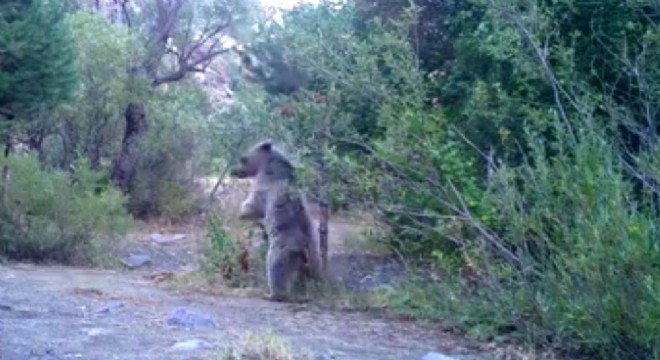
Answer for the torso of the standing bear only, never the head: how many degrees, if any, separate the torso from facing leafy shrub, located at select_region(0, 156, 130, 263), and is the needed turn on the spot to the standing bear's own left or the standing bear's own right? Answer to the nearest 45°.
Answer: approximately 45° to the standing bear's own right

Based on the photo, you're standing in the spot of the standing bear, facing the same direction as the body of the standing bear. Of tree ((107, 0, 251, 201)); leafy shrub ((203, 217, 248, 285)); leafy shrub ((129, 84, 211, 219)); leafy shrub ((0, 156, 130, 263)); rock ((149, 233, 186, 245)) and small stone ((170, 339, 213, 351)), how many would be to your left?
1

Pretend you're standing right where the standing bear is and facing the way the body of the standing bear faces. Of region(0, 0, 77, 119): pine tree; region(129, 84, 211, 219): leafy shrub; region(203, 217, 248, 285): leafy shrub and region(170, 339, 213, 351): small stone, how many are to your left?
1

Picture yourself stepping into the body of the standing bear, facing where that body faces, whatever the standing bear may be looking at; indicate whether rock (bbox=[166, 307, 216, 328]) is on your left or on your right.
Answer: on your left

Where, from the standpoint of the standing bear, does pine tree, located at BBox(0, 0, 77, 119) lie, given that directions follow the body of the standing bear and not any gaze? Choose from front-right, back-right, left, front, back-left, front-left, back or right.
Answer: front-right

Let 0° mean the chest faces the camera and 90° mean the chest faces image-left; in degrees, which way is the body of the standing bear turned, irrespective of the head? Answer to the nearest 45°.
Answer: approximately 90°

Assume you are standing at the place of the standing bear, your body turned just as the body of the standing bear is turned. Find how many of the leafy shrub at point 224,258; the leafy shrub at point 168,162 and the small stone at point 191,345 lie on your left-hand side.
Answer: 1

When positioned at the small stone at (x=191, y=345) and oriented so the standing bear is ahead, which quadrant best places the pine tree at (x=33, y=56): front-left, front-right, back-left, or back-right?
front-left
